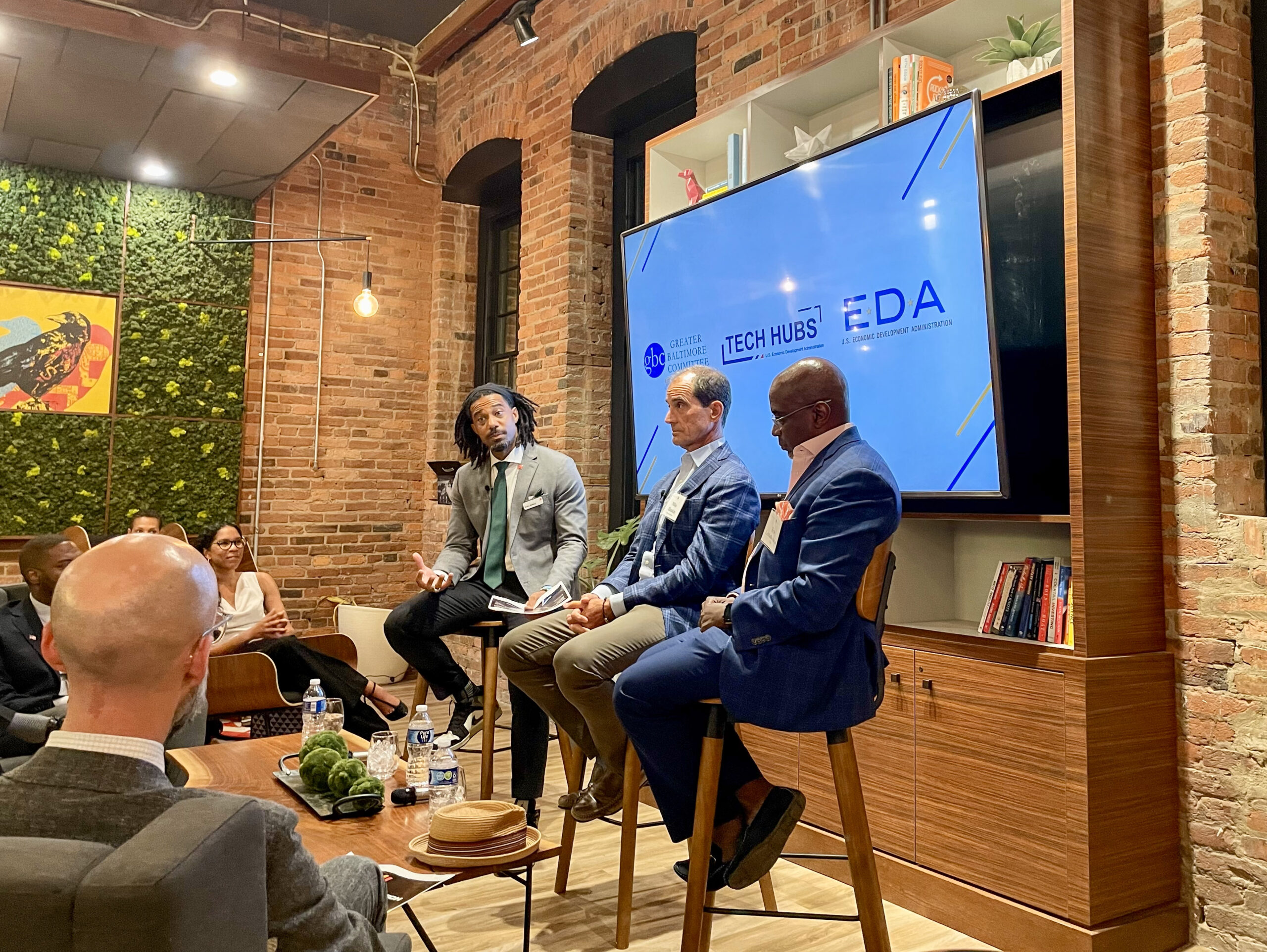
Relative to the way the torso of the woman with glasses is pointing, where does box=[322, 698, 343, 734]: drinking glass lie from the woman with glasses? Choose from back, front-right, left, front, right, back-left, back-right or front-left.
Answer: front-right

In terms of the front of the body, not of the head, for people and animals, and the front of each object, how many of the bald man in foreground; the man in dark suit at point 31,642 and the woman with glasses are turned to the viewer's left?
0

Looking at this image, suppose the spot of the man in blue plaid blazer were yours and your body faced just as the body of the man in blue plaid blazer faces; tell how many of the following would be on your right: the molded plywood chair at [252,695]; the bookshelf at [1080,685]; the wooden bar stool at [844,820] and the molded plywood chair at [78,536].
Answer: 2

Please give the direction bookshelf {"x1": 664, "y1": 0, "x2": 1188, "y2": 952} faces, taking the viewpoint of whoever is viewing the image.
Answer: facing the viewer and to the left of the viewer

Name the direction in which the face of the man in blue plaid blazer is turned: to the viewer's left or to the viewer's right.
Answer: to the viewer's left

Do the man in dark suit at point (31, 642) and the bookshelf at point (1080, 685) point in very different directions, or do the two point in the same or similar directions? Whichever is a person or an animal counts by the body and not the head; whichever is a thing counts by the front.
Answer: very different directions

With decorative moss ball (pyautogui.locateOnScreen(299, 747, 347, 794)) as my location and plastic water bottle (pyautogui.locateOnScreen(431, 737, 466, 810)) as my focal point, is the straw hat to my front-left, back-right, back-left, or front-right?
front-right

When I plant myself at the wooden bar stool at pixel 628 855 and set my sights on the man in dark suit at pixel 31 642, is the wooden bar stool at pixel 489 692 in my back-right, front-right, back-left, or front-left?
front-right

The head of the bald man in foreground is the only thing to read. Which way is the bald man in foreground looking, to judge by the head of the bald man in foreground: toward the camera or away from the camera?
away from the camera

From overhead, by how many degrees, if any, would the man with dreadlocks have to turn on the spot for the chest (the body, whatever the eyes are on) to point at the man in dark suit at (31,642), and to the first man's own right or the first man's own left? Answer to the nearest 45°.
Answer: approximately 45° to the first man's own right

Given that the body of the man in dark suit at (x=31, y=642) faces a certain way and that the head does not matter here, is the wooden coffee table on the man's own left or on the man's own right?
on the man's own right

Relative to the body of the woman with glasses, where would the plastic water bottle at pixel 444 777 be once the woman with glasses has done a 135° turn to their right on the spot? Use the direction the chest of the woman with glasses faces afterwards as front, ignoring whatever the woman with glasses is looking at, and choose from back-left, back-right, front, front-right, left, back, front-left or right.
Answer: left

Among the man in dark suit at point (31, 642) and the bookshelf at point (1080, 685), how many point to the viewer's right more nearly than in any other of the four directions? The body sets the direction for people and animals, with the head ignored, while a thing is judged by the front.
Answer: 1

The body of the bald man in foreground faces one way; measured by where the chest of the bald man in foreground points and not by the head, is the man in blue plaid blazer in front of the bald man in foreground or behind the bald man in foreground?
in front
